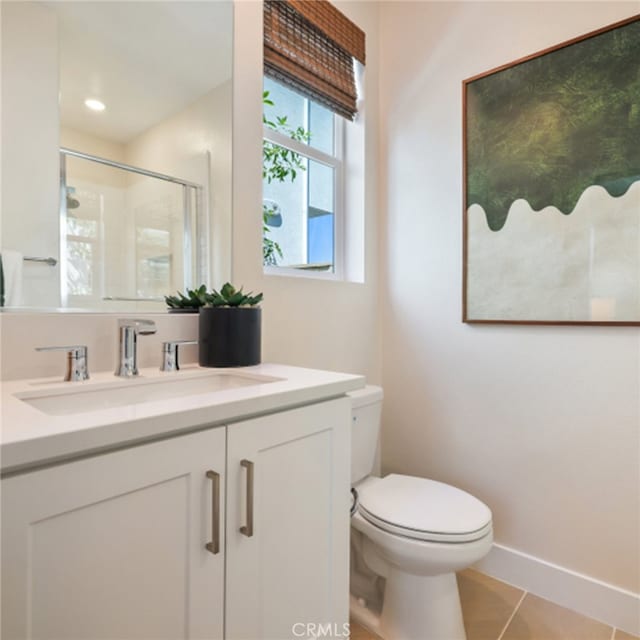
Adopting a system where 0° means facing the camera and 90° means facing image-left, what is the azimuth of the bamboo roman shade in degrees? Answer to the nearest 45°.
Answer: approximately 315°

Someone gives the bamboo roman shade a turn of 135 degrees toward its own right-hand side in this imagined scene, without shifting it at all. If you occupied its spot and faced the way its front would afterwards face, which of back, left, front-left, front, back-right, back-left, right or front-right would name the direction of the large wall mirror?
front-left

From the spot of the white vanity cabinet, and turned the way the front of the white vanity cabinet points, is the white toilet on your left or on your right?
on your left

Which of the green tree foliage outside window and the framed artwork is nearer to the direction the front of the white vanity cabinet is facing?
the framed artwork

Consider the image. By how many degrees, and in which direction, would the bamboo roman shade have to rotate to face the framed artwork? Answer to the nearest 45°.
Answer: approximately 45° to its left
